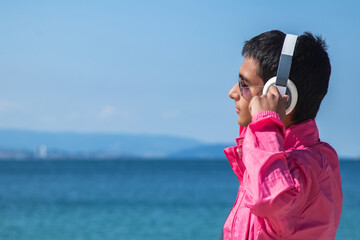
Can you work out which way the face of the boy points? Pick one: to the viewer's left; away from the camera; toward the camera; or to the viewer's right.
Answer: to the viewer's left

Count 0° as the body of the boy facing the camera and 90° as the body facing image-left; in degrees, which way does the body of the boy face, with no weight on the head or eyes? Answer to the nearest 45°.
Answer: approximately 90°
